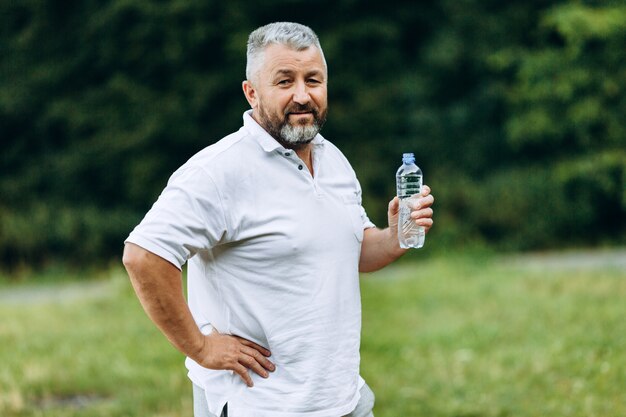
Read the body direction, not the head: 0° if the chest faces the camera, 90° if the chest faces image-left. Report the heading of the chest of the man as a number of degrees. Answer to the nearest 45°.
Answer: approximately 315°
